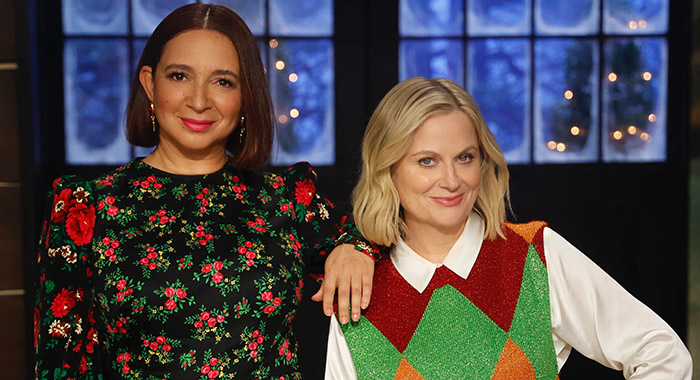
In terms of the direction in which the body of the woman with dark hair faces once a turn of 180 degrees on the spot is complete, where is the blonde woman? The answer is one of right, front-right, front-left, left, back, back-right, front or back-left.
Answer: right

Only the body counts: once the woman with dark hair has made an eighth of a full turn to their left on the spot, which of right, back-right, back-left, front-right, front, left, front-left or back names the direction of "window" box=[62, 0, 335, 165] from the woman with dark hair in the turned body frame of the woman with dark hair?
back-left

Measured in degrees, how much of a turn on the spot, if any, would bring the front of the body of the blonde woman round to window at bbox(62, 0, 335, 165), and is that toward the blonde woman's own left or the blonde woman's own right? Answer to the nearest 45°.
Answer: approximately 135° to the blonde woman's own right

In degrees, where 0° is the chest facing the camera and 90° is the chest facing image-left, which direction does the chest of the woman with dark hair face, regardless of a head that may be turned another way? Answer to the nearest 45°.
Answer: approximately 0°

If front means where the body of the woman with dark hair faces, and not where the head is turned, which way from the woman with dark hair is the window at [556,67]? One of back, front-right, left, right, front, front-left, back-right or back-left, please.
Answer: back-left

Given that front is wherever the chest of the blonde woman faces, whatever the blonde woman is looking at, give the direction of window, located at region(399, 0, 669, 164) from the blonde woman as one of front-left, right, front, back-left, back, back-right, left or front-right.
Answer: back
